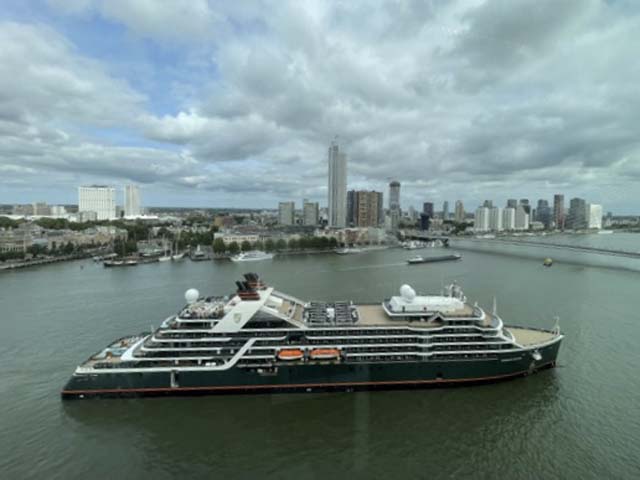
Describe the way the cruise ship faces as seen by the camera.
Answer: facing to the right of the viewer

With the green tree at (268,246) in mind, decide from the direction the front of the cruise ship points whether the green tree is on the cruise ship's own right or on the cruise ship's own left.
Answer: on the cruise ship's own left

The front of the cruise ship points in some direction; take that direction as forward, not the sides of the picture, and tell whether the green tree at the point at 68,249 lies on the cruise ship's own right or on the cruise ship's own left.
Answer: on the cruise ship's own left

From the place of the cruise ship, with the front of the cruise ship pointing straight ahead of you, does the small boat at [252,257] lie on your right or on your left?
on your left

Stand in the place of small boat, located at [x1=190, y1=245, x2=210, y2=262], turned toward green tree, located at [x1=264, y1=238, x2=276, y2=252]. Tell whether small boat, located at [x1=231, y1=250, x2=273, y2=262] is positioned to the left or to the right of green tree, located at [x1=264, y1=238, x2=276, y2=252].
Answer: right

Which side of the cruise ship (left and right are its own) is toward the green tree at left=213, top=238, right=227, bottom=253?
left

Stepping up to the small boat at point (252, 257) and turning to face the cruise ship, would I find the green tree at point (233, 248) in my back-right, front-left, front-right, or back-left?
back-right

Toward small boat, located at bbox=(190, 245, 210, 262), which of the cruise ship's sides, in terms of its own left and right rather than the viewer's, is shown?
left
